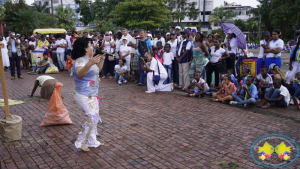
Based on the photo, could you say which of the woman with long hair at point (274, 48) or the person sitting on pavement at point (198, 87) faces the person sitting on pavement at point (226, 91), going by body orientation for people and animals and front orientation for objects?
the woman with long hair

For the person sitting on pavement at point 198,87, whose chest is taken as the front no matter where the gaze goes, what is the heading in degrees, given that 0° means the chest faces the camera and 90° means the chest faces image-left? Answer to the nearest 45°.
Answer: approximately 45°

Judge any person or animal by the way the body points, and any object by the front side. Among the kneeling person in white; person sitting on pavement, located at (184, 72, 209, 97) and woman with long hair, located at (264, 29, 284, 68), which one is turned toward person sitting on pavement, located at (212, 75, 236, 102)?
the woman with long hair

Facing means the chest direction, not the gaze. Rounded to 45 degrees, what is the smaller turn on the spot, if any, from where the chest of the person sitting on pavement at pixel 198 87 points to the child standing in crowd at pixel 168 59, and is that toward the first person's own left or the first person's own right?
approximately 90° to the first person's own right

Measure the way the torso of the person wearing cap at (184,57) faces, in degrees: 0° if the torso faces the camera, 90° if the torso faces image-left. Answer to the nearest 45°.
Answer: approximately 45°

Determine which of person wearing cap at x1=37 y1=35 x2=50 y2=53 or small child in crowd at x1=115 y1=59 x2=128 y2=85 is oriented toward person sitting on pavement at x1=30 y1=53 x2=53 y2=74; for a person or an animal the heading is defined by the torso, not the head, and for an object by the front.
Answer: the person wearing cap

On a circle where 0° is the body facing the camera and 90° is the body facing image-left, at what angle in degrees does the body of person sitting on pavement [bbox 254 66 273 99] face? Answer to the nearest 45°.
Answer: approximately 45°

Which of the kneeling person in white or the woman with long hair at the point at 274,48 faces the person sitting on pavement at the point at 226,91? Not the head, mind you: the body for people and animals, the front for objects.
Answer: the woman with long hair

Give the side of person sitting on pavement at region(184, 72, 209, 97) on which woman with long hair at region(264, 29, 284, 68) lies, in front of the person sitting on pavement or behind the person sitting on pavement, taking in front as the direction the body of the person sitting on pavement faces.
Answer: behind

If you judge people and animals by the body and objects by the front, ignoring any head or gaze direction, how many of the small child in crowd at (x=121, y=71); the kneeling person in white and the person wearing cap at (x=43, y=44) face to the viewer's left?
1

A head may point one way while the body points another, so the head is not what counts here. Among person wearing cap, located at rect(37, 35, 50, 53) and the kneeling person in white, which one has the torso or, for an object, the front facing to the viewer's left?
the kneeling person in white
